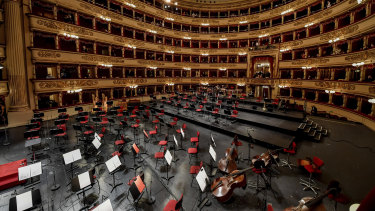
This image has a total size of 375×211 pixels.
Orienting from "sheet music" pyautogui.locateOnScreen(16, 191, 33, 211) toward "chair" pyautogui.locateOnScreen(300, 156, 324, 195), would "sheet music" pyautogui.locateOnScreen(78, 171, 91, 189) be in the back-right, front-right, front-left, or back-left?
front-left

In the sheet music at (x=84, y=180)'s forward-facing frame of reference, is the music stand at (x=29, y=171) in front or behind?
behind

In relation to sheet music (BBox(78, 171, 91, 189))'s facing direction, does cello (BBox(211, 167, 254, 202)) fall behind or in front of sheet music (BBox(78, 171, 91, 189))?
in front

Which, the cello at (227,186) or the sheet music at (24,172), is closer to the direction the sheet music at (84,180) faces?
the cello

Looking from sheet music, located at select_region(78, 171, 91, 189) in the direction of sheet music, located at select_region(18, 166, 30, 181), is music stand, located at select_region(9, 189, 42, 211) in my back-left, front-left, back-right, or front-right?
front-left

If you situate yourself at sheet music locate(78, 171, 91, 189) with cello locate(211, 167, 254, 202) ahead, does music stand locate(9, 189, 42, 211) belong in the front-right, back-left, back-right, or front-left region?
back-right

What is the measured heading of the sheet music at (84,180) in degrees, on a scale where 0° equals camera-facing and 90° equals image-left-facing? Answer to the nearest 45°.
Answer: approximately 315°

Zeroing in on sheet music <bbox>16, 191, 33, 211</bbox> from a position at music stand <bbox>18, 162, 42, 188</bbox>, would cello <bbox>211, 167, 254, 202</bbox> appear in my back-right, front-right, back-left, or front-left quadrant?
front-left
